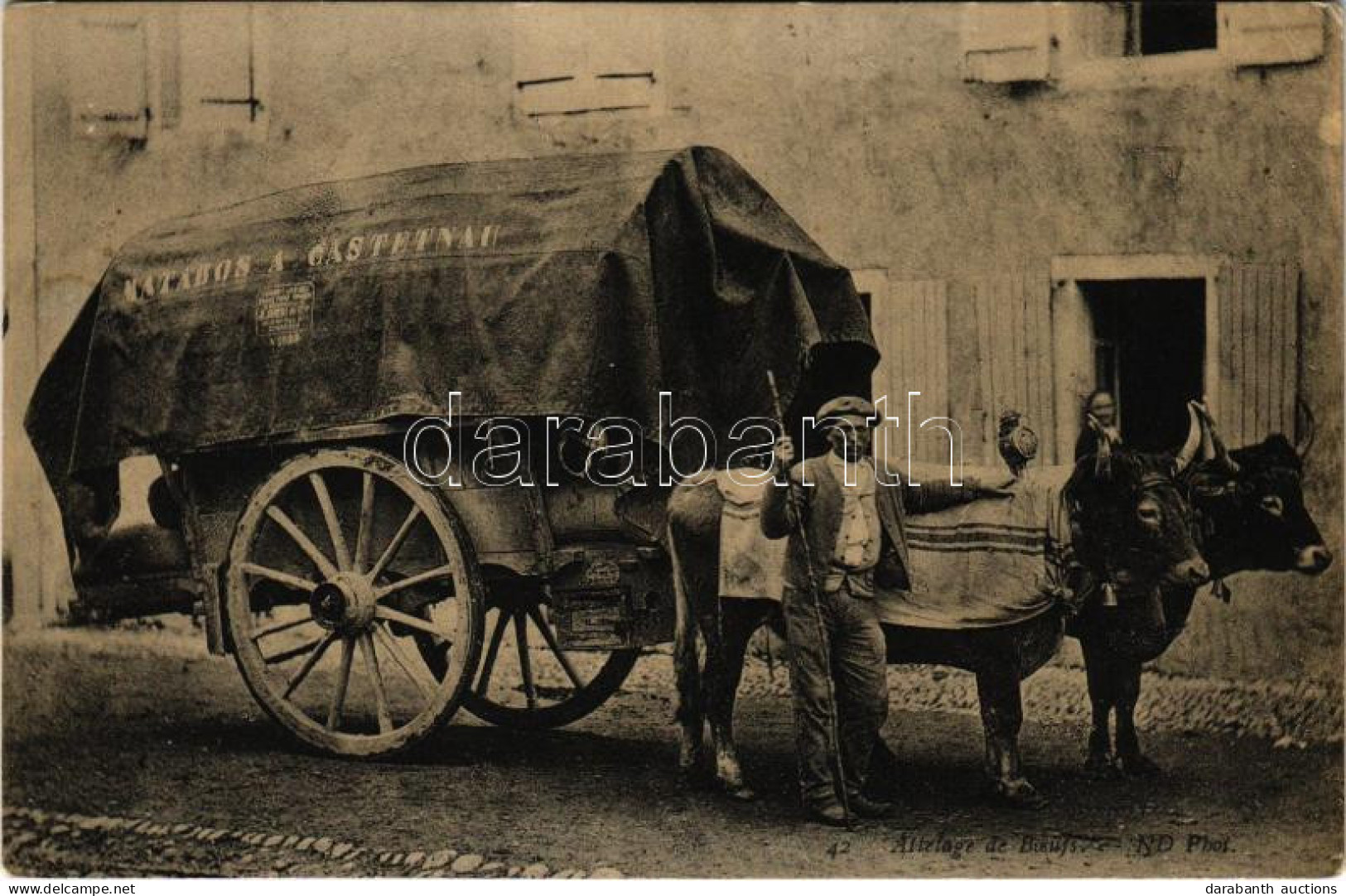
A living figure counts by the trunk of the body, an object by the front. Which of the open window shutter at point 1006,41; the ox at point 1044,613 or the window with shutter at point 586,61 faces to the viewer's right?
the ox

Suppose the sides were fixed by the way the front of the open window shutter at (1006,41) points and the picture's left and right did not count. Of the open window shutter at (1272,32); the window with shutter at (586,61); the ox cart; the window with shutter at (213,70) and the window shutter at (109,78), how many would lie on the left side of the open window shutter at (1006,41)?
1

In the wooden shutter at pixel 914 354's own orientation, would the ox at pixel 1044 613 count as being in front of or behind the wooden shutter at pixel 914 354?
in front

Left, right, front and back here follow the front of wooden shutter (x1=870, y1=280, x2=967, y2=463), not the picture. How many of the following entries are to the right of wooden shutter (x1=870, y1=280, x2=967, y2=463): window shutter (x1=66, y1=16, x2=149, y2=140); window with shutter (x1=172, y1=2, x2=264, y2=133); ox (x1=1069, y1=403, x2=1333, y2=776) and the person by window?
2

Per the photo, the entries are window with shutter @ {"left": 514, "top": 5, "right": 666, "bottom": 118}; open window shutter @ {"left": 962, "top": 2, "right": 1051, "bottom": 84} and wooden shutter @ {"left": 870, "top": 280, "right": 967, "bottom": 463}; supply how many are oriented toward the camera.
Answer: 3

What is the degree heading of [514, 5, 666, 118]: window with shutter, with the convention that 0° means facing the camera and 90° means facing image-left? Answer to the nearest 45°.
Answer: approximately 0°

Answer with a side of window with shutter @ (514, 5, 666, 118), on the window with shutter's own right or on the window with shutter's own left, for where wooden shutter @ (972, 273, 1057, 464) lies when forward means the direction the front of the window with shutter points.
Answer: on the window with shutter's own left

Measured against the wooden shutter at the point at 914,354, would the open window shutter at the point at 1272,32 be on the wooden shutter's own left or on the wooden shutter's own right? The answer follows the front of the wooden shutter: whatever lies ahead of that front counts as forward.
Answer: on the wooden shutter's own left

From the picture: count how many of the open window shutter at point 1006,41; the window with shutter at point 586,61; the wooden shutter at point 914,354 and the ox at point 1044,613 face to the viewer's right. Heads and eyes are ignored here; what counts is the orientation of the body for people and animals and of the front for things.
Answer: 1

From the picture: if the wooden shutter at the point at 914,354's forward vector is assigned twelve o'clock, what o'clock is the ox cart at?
The ox cart is roughly at 2 o'clock from the wooden shutter.

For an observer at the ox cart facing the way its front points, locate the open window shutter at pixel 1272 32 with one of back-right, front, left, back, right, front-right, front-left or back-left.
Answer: front-left

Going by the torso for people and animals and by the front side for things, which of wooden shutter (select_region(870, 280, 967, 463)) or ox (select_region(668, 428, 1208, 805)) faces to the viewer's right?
the ox

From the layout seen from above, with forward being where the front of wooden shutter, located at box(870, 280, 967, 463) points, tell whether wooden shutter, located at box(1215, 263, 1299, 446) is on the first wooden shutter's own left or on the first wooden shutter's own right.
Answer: on the first wooden shutter's own left

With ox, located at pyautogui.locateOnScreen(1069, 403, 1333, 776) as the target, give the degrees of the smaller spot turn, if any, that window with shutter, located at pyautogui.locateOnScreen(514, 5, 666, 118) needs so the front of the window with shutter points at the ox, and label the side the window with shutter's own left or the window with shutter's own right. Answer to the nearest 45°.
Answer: approximately 90° to the window with shutter's own left

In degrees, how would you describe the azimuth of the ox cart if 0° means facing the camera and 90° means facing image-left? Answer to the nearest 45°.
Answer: approximately 315°

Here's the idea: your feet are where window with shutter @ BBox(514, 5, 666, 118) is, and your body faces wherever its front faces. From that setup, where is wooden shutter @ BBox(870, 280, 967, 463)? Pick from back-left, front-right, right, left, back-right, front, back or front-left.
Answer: left
